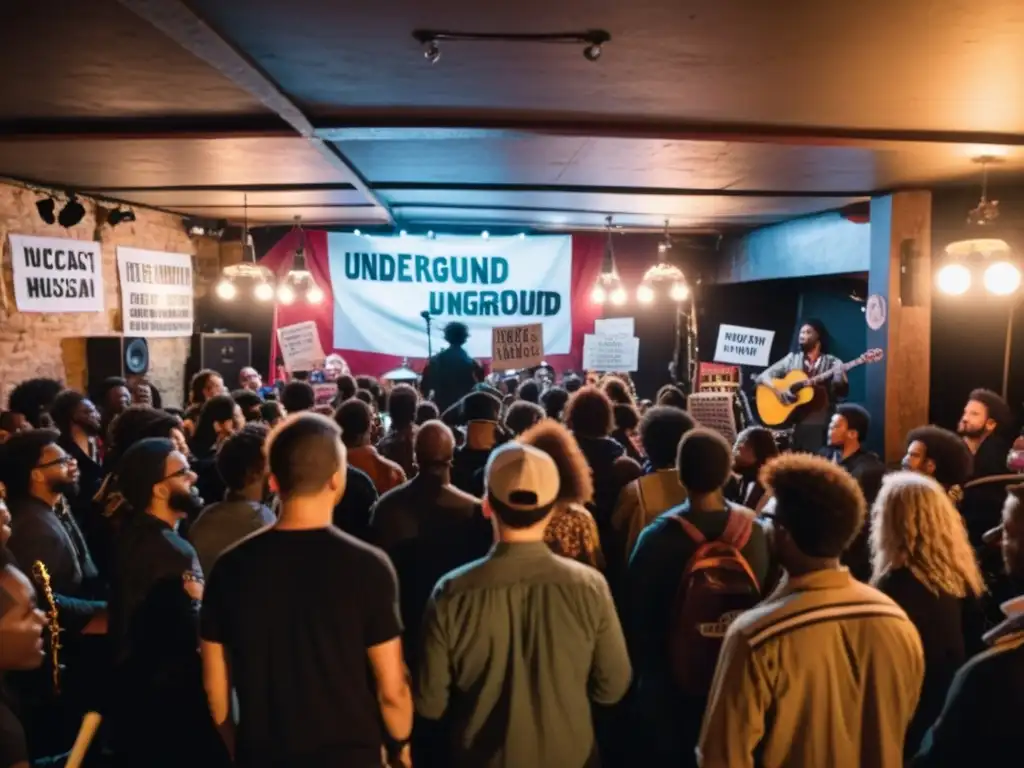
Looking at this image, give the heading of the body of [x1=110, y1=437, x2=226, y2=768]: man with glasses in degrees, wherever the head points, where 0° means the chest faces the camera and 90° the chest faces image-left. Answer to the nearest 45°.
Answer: approximately 270°

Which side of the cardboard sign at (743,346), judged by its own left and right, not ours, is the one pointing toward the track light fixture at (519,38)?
front

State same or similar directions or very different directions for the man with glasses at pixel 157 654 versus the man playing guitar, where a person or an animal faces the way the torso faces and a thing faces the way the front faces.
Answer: very different directions

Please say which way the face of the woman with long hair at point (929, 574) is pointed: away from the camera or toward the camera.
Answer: away from the camera

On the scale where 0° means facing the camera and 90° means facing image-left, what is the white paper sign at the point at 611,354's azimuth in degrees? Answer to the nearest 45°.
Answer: approximately 0°

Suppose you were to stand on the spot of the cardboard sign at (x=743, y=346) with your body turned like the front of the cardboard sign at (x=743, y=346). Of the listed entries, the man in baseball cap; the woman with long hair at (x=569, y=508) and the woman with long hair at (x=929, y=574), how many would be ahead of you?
3

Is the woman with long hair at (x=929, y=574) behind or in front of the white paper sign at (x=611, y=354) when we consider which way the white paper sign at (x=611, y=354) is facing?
in front

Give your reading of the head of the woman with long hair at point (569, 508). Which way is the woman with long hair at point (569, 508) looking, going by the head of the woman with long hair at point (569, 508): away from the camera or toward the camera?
away from the camera

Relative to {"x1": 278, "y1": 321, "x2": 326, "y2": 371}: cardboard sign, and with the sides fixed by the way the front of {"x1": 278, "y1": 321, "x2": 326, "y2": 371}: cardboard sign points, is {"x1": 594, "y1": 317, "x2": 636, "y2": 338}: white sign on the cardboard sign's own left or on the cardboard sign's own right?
on the cardboard sign's own left

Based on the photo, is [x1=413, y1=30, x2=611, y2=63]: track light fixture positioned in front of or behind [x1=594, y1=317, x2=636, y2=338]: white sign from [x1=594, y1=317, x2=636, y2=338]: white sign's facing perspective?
in front

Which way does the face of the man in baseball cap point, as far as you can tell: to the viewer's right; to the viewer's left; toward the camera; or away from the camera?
away from the camera
